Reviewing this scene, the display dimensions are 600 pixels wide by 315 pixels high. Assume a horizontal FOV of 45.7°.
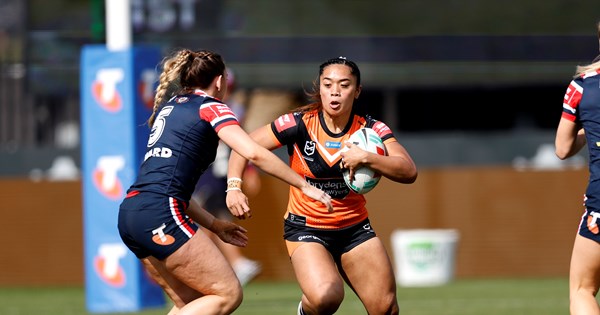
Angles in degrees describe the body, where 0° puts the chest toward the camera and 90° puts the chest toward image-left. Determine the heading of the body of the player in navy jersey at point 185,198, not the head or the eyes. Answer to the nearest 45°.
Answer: approximately 225°

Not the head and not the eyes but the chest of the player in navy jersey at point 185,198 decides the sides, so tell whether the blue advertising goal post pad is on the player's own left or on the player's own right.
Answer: on the player's own left

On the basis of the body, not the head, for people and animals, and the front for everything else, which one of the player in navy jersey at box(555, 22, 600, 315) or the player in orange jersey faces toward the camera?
the player in orange jersey

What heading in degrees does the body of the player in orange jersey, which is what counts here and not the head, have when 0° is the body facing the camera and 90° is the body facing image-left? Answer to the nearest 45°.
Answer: approximately 0°

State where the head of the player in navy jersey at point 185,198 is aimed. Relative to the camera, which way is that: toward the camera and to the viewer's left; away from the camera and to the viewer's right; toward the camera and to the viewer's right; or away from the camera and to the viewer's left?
away from the camera and to the viewer's right

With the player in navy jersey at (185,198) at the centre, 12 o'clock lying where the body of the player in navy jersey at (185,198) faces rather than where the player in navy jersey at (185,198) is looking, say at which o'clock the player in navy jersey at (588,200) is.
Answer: the player in navy jersey at (588,200) is roughly at 2 o'clock from the player in navy jersey at (185,198).
